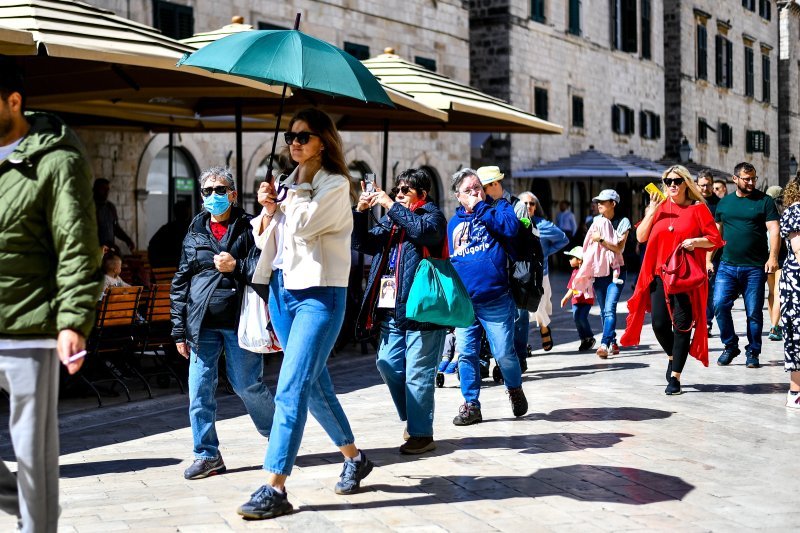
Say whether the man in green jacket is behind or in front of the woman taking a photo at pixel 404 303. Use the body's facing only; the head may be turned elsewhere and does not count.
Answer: in front

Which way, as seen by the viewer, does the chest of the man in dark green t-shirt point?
toward the camera

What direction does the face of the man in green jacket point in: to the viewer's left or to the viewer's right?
to the viewer's left

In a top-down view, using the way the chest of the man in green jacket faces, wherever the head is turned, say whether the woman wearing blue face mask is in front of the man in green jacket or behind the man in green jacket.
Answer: behind

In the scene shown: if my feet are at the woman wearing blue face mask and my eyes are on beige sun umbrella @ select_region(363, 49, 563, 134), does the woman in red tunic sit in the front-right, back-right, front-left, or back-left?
front-right

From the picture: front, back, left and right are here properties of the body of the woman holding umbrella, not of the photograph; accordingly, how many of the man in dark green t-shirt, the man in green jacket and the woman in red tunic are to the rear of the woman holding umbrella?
2

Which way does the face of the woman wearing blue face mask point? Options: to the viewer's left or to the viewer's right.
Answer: to the viewer's left

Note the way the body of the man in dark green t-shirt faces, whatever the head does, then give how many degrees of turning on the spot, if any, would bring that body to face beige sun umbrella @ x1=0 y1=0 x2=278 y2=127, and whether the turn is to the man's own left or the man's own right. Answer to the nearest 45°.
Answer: approximately 45° to the man's own right

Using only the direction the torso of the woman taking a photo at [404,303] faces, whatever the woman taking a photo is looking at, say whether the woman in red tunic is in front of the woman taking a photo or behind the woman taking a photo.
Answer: behind

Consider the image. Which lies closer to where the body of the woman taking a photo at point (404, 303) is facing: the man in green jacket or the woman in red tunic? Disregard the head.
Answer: the man in green jacket

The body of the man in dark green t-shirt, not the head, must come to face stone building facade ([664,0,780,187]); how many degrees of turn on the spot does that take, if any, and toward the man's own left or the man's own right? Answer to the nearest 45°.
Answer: approximately 180°

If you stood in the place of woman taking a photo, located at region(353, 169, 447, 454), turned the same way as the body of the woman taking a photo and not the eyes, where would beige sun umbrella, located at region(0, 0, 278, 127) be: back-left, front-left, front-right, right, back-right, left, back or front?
right

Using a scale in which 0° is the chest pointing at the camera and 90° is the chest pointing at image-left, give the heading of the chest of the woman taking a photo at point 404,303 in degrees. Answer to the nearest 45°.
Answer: approximately 45°

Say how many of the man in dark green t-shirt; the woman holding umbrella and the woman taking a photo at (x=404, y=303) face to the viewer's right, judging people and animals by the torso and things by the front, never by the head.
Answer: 0

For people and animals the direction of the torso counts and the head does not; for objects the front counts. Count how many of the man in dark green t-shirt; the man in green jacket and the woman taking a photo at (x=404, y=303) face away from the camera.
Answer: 0

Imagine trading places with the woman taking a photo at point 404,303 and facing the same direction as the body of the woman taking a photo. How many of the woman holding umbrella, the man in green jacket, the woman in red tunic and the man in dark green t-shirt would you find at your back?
2
